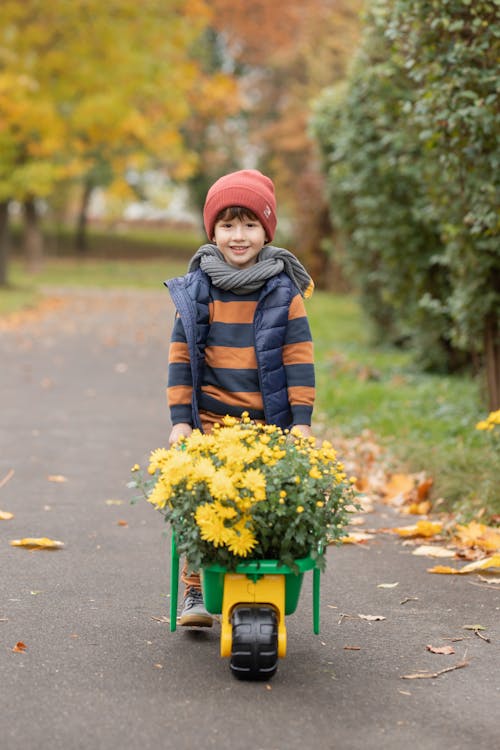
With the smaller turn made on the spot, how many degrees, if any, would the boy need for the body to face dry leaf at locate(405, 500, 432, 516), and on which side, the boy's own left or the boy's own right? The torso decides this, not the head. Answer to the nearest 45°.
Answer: approximately 135° to the boy's own left

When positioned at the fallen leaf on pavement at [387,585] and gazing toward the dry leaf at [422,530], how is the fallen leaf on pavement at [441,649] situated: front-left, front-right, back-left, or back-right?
back-right

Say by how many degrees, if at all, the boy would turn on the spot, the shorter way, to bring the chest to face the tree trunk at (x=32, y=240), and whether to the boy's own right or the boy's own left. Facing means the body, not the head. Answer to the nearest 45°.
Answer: approximately 180°

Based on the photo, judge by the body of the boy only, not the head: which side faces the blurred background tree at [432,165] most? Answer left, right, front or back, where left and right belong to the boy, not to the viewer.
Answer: back

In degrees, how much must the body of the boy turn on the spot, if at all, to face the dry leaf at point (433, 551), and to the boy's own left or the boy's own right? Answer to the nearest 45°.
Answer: approximately 135° to the boy's own left

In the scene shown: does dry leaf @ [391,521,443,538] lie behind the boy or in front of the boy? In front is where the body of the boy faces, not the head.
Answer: behind

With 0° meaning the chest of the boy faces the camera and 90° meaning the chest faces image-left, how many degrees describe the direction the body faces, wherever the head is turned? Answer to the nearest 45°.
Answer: approximately 0°
